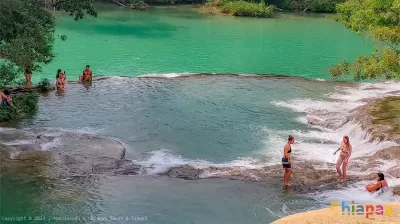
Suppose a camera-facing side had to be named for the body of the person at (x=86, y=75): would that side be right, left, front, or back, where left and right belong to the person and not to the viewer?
front

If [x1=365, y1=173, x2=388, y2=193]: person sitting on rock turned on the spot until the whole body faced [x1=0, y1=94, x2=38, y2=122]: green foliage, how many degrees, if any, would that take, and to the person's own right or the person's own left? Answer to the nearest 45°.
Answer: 0° — they already face it

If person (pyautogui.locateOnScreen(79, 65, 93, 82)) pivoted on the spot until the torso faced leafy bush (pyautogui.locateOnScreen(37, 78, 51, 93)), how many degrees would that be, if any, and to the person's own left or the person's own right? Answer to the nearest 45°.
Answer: approximately 45° to the person's own right

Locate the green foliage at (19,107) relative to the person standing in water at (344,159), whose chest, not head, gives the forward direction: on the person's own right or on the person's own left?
on the person's own right

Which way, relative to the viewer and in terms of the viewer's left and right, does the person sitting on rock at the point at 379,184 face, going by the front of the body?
facing to the left of the viewer

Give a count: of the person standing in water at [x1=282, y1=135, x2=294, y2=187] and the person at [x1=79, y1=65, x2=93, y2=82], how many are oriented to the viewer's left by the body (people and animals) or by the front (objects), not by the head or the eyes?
0

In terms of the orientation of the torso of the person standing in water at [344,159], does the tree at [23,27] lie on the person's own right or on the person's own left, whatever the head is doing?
on the person's own right
